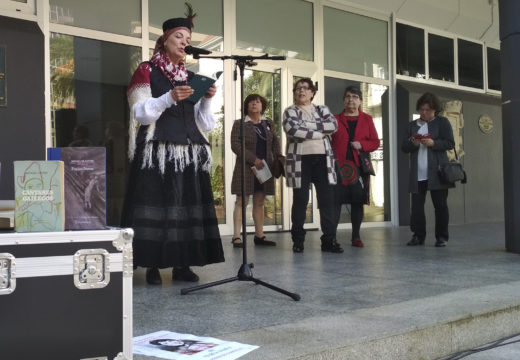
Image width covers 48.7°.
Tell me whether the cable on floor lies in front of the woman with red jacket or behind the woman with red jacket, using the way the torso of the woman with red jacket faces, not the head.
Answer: in front

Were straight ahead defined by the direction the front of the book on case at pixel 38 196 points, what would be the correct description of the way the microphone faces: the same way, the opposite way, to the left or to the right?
to the right

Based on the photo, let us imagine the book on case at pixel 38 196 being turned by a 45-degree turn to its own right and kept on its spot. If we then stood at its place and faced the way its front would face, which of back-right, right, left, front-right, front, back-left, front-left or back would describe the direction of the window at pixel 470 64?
back

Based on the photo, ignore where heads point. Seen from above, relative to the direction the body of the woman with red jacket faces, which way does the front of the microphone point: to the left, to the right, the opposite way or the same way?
to the right

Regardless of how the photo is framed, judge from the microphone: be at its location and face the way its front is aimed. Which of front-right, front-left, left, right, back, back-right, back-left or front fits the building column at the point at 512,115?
back-right

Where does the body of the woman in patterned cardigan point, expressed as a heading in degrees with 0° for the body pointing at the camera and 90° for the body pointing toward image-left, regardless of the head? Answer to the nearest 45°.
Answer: approximately 0°

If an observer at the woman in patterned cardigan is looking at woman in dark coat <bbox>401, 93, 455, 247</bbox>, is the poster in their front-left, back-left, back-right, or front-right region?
back-right

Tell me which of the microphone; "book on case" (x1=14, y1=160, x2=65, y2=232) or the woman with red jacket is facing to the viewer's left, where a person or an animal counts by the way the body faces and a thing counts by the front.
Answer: the microphone

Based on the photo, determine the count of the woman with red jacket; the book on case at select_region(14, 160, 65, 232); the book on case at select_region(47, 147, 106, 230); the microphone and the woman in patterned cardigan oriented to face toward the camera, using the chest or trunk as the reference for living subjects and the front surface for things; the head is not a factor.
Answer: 4

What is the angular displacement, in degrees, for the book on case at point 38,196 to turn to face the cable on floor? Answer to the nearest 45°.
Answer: approximately 90° to its left

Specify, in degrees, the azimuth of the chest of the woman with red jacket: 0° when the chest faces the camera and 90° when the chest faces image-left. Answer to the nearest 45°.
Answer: approximately 0°
